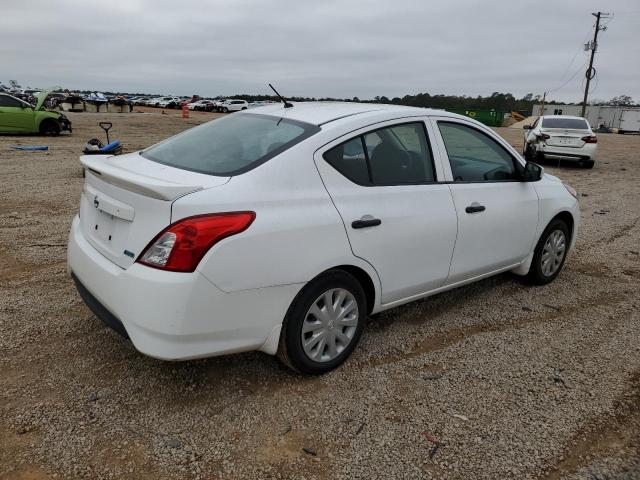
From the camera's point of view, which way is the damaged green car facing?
to the viewer's right

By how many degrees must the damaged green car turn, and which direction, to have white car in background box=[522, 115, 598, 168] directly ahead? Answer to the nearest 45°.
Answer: approximately 45° to its right

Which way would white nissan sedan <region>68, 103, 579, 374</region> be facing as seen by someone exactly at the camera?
facing away from the viewer and to the right of the viewer

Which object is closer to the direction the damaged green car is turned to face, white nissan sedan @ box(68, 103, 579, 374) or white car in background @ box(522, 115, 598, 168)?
the white car in background

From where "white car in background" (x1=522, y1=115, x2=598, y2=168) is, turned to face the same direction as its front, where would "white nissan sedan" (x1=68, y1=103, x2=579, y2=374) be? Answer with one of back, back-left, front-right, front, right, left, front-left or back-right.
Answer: back

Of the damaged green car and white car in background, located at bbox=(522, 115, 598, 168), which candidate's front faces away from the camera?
the white car in background

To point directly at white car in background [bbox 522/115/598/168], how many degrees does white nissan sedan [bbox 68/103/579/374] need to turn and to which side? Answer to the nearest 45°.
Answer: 0° — it already faces it

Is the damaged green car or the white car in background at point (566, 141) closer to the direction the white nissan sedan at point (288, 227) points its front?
the white car in background

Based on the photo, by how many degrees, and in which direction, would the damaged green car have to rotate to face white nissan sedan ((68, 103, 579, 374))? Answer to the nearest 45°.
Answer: approximately 90° to its right

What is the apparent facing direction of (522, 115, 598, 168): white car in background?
away from the camera

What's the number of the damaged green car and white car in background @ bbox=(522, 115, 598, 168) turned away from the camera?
1

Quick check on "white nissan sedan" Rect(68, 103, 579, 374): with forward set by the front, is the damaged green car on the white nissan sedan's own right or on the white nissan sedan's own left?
on the white nissan sedan's own left
